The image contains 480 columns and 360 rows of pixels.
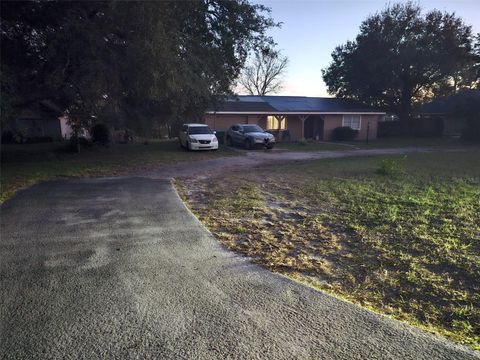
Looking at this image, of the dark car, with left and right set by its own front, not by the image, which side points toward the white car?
right

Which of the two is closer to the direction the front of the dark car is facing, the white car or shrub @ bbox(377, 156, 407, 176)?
the shrub

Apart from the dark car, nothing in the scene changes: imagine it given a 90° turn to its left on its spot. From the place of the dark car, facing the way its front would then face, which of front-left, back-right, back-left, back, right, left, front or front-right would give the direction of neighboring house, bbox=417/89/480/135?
front

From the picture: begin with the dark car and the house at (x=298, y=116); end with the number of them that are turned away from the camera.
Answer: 0

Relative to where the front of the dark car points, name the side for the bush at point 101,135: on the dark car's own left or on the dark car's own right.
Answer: on the dark car's own right

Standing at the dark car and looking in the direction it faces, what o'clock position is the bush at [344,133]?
The bush is roughly at 9 o'clock from the dark car.

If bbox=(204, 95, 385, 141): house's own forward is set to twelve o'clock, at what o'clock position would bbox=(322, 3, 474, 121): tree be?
The tree is roughly at 8 o'clock from the house.

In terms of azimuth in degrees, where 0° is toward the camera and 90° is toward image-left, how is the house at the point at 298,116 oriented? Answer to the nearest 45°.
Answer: approximately 0°

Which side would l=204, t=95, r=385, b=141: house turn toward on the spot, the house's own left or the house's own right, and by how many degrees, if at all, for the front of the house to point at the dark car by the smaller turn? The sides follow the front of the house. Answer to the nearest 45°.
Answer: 0° — it already faces it

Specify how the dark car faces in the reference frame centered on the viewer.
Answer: facing the viewer and to the right of the viewer

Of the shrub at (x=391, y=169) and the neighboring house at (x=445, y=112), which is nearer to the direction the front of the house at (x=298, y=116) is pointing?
the shrub

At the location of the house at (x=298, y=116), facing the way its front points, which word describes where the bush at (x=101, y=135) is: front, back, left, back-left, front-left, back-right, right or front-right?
front-right
